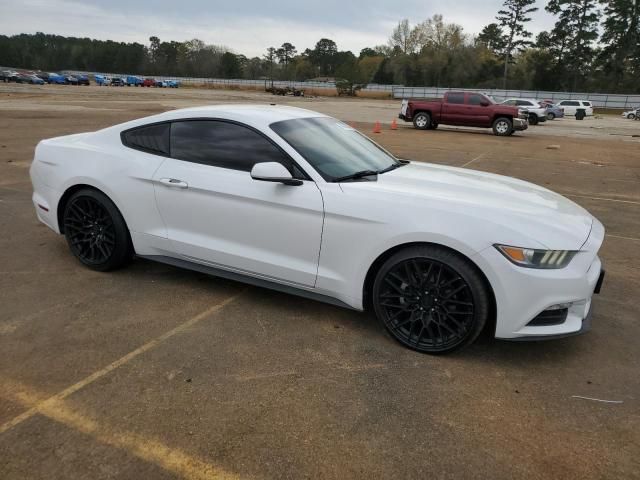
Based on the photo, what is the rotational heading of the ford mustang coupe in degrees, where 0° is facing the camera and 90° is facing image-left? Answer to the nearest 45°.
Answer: approximately 315°

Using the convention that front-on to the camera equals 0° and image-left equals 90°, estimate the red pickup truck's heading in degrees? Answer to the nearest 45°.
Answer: approximately 315°

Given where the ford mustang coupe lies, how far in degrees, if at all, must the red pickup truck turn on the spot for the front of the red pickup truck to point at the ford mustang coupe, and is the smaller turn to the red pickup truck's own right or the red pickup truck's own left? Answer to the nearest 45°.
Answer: approximately 45° to the red pickup truck's own right

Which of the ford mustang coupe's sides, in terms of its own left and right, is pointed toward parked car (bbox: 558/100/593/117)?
left

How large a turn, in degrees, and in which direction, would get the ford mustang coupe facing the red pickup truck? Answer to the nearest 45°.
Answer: approximately 135° to its left
